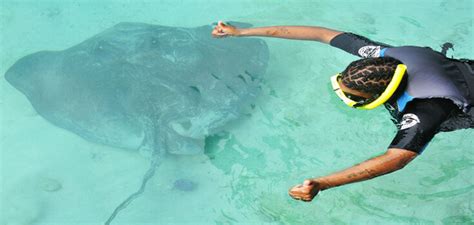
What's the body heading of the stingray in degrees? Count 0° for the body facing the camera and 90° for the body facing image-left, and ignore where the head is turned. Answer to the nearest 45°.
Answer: approximately 180°
